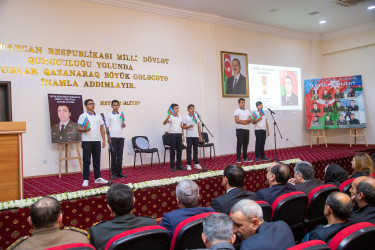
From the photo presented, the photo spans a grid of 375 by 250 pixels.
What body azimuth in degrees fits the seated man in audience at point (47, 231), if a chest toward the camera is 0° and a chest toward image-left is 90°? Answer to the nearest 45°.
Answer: approximately 180°

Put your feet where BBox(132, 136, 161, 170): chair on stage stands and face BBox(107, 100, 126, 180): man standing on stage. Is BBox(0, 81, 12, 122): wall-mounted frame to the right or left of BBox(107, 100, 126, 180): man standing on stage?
right

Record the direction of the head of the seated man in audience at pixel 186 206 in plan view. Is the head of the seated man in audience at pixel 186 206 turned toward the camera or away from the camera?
away from the camera

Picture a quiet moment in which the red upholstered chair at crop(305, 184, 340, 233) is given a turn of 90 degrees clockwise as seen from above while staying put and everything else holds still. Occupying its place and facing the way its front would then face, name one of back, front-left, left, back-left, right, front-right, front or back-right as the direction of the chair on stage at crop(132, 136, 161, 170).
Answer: left

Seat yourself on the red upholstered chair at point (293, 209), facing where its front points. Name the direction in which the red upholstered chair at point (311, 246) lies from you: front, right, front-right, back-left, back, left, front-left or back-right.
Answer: back-left

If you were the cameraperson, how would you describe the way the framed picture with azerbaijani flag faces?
facing the viewer and to the right of the viewer

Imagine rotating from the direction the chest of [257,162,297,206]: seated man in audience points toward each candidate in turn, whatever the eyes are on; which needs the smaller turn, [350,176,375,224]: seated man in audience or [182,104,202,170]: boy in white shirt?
the boy in white shirt

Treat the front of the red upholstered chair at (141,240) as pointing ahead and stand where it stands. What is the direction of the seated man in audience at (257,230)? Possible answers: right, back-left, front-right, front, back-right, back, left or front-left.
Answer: back-right

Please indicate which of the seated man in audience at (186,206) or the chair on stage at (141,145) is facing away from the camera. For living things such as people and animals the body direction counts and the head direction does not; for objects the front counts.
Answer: the seated man in audience

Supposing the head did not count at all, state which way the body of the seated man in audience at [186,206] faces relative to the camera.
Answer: away from the camera

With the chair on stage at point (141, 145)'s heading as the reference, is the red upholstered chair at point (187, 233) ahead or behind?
ahead

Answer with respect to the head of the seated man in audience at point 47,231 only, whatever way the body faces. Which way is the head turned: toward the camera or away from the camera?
away from the camera

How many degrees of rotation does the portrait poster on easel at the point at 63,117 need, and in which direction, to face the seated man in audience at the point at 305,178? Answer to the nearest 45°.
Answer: approximately 45° to its left

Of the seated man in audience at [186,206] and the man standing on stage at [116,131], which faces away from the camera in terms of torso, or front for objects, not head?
the seated man in audience

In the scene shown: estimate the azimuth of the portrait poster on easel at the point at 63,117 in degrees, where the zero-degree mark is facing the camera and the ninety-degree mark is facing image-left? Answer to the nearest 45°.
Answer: approximately 0°

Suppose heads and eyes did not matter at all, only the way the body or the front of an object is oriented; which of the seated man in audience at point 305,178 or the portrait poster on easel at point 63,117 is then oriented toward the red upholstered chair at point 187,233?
the portrait poster on easel

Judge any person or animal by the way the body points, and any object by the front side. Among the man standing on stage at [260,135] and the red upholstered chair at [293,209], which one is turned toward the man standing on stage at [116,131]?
the red upholstered chair

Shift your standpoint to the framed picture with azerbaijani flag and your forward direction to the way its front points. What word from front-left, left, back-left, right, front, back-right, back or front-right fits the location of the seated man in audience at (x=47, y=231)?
front-right
